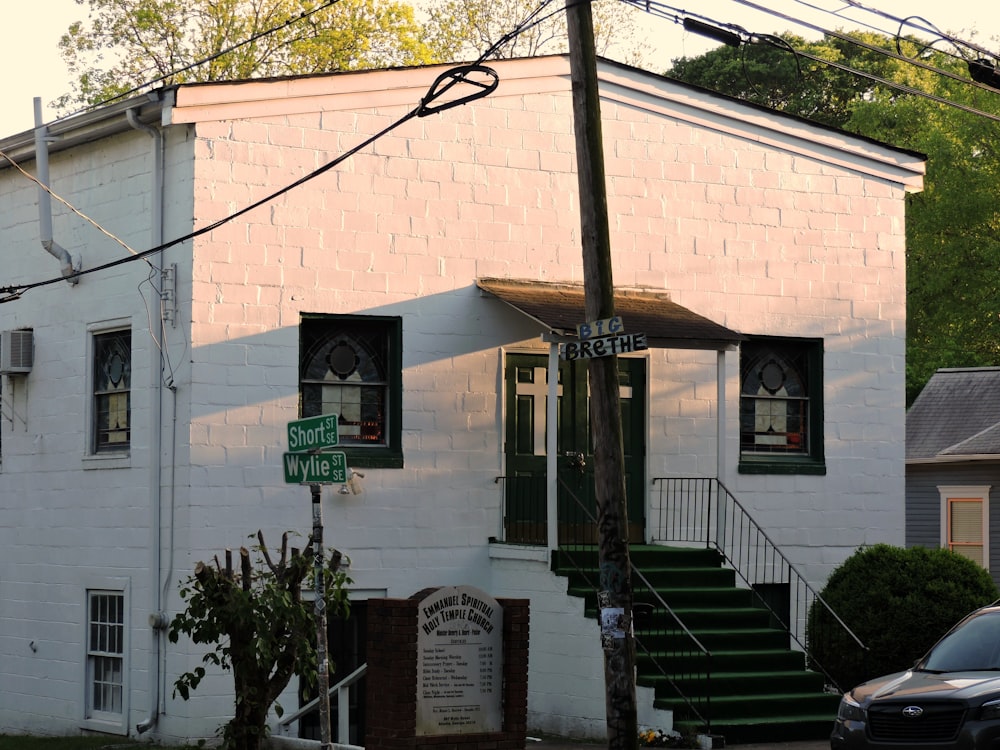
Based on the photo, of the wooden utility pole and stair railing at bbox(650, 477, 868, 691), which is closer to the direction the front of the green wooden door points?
the wooden utility pole

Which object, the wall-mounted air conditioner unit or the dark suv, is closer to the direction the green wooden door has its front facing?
the dark suv

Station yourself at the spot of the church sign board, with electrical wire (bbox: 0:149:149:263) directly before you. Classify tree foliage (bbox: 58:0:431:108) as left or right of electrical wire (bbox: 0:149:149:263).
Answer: right

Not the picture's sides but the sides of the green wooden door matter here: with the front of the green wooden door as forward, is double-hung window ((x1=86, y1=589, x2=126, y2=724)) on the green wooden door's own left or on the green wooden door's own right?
on the green wooden door's own right

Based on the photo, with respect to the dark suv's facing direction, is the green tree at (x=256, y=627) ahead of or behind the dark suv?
ahead

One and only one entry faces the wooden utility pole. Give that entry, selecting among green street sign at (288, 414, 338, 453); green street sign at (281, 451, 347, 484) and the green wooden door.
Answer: the green wooden door

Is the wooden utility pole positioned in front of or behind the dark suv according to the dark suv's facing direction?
in front

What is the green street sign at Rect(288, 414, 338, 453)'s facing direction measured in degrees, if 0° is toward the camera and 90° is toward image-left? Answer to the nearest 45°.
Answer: approximately 45°

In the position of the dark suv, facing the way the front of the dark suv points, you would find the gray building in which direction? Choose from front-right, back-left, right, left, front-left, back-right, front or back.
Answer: back-right

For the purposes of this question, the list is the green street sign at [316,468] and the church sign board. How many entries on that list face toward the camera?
2

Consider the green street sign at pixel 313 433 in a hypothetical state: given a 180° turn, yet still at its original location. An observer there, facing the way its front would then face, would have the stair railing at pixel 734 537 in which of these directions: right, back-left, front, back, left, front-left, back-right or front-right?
front

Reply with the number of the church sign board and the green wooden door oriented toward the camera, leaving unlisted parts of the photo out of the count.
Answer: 2

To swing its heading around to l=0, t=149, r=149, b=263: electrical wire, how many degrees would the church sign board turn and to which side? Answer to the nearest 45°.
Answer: approximately 135° to its right

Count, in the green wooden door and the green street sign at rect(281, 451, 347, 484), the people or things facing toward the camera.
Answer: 2
